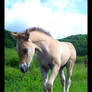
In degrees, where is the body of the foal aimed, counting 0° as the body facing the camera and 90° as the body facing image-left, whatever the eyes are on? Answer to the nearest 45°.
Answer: approximately 45°
